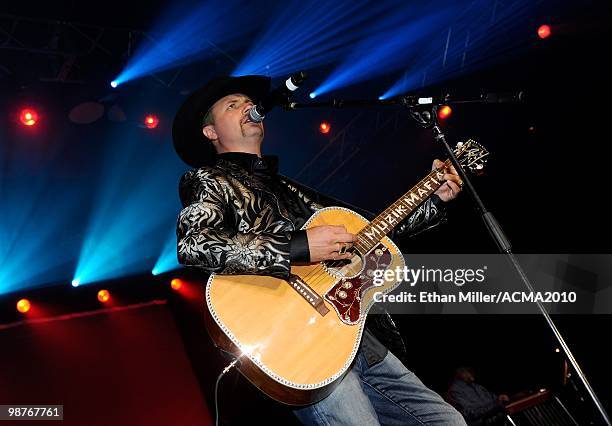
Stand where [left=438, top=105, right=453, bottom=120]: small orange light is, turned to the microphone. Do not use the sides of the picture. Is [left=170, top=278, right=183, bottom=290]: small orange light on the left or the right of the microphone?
right

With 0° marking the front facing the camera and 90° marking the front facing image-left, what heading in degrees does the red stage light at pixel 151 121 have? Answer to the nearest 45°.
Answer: approximately 0°

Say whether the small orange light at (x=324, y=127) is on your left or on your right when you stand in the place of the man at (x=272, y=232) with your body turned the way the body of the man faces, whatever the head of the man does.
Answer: on your left

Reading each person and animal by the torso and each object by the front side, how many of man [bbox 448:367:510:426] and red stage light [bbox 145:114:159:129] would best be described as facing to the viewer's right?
1

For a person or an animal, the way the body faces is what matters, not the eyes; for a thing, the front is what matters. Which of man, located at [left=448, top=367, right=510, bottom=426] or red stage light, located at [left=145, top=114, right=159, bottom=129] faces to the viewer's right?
the man

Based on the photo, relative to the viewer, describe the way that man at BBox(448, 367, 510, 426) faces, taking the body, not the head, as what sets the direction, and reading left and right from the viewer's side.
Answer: facing to the right of the viewer

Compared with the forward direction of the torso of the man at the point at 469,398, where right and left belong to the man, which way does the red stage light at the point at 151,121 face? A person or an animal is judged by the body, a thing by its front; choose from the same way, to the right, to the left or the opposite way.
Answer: to the right
